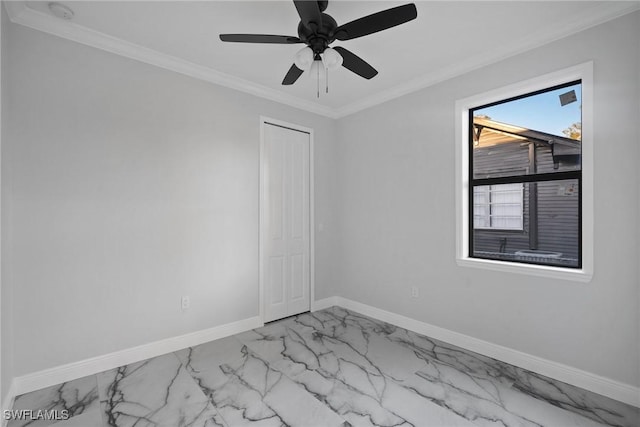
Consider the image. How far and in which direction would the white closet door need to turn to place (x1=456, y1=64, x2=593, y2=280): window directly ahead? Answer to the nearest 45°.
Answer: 0° — it already faces it

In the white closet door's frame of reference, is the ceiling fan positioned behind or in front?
in front

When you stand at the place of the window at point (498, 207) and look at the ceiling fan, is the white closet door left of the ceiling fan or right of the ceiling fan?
right

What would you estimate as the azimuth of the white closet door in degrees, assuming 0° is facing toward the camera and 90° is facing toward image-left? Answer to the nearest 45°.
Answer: approximately 315°
